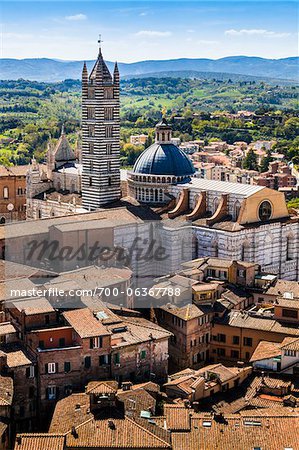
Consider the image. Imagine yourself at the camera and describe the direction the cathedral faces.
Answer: facing away from the viewer and to the left of the viewer
